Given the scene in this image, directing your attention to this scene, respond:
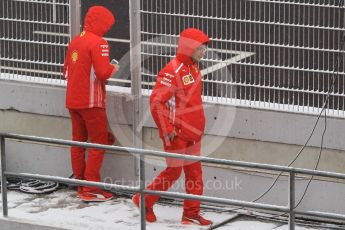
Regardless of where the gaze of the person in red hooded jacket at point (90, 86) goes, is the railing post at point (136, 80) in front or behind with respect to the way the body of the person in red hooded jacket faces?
in front

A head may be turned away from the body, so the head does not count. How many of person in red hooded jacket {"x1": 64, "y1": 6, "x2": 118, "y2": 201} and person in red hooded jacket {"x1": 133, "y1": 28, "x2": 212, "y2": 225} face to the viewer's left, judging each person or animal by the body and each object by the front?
0

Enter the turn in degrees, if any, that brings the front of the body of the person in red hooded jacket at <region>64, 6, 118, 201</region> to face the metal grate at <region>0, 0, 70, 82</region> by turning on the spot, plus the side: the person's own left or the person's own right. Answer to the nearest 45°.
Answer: approximately 90° to the person's own left

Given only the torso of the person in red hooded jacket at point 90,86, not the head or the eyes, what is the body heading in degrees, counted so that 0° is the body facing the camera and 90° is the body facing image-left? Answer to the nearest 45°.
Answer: approximately 225°

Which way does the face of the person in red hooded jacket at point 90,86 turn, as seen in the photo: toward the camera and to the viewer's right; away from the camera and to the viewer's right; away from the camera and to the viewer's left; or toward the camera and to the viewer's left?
away from the camera and to the viewer's right

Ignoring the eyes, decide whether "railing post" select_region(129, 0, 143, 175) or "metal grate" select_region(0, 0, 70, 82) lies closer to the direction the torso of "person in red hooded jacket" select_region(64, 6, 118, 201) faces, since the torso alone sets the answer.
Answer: the railing post

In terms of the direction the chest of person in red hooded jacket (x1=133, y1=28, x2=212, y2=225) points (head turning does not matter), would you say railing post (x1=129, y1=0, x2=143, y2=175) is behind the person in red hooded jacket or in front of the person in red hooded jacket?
behind
